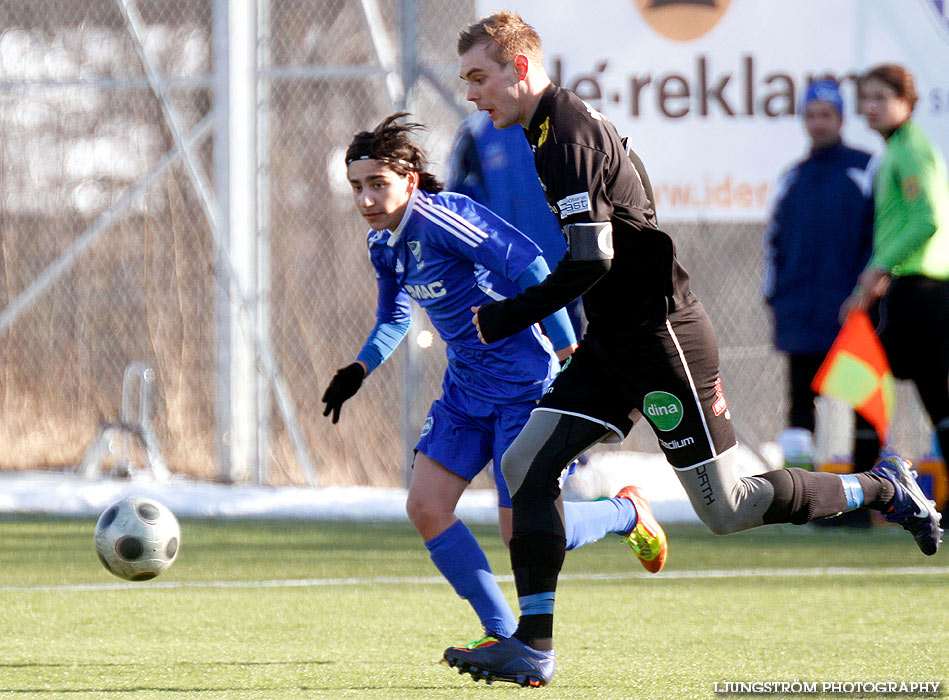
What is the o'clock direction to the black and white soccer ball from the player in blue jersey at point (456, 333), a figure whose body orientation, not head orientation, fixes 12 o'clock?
The black and white soccer ball is roughly at 1 o'clock from the player in blue jersey.

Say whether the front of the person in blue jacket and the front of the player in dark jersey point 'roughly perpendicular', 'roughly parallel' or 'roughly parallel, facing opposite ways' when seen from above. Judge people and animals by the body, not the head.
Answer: roughly perpendicular

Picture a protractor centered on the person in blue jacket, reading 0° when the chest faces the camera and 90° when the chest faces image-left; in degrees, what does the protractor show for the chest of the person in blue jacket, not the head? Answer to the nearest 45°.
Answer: approximately 0°

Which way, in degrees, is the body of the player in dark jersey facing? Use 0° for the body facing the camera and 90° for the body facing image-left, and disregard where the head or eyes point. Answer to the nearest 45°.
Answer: approximately 90°

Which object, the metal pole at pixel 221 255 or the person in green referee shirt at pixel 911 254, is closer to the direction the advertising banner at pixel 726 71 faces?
the person in green referee shirt

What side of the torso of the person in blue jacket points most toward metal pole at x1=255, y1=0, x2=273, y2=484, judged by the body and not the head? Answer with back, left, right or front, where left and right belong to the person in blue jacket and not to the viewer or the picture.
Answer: right

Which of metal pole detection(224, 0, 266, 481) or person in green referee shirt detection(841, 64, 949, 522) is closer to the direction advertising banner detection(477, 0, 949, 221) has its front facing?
the person in green referee shirt

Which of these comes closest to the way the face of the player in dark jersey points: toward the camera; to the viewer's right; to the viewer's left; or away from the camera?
to the viewer's left

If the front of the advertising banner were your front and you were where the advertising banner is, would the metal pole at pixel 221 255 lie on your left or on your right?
on your right

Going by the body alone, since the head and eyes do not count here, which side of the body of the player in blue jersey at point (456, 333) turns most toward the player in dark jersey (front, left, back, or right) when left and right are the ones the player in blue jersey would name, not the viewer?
left

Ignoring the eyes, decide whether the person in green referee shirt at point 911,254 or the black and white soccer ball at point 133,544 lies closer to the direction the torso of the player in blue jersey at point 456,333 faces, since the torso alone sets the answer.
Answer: the black and white soccer ball

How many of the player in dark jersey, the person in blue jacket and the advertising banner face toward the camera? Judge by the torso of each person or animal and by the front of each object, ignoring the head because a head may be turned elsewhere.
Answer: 2

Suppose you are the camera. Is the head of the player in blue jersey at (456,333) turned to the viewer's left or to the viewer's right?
to the viewer's left
